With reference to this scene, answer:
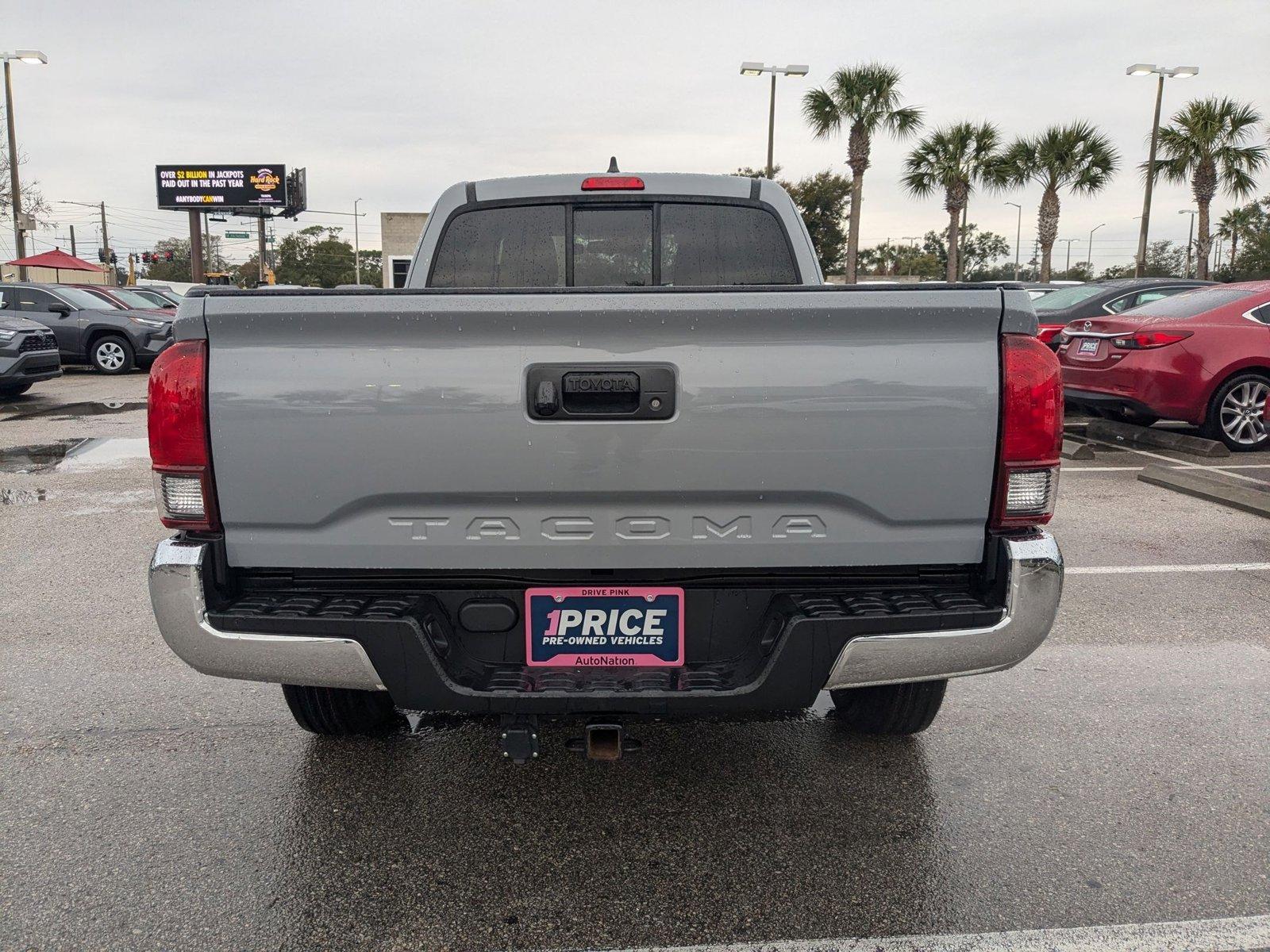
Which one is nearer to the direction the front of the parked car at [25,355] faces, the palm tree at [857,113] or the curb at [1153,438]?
the curb

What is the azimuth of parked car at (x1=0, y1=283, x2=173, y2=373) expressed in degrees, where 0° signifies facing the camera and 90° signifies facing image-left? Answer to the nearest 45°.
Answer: approximately 315°

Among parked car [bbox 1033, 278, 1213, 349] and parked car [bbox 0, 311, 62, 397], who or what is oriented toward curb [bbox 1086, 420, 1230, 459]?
parked car [bbox 0, 311, 62, 397]

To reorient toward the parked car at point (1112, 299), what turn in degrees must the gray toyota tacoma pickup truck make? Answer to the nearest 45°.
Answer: approximately 45° to its right

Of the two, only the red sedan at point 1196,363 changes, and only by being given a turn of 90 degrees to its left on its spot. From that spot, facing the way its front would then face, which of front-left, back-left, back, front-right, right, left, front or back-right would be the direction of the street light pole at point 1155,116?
front-right

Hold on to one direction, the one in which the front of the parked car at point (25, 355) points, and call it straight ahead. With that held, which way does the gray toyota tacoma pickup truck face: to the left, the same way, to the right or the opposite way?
to the left

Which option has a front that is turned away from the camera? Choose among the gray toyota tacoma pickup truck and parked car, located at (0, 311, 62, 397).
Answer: the gray toyota tacoma pickup truck

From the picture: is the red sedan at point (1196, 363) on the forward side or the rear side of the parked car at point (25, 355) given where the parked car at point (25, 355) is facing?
on the forward side

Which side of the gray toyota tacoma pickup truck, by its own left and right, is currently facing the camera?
back

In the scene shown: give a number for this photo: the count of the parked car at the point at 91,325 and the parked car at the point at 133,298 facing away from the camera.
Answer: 0

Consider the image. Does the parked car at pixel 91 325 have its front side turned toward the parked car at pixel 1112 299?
yes

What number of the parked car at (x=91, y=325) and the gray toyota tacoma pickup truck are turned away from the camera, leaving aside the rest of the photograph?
1

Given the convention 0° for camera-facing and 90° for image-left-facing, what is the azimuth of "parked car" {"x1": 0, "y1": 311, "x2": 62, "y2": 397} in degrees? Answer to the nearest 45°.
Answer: approximately 315°

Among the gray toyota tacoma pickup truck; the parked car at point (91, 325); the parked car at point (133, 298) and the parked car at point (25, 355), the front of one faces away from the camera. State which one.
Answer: the gray toyota tacoma pickup truck

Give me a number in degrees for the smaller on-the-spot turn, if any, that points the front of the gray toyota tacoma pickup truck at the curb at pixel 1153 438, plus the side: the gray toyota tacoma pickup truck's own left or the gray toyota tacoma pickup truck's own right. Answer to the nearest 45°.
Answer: approximately 45° to the gray toyota tacoma pickup truck's own right

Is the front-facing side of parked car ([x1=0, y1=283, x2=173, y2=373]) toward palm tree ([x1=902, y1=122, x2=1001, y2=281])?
no

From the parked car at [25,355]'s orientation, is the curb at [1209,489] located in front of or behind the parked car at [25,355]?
in front

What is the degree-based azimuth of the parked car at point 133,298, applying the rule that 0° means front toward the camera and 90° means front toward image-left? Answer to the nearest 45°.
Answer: approximately 315°

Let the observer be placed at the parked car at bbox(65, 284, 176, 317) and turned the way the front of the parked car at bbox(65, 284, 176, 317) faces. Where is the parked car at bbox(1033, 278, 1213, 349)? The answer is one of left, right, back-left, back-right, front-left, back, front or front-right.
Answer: front
